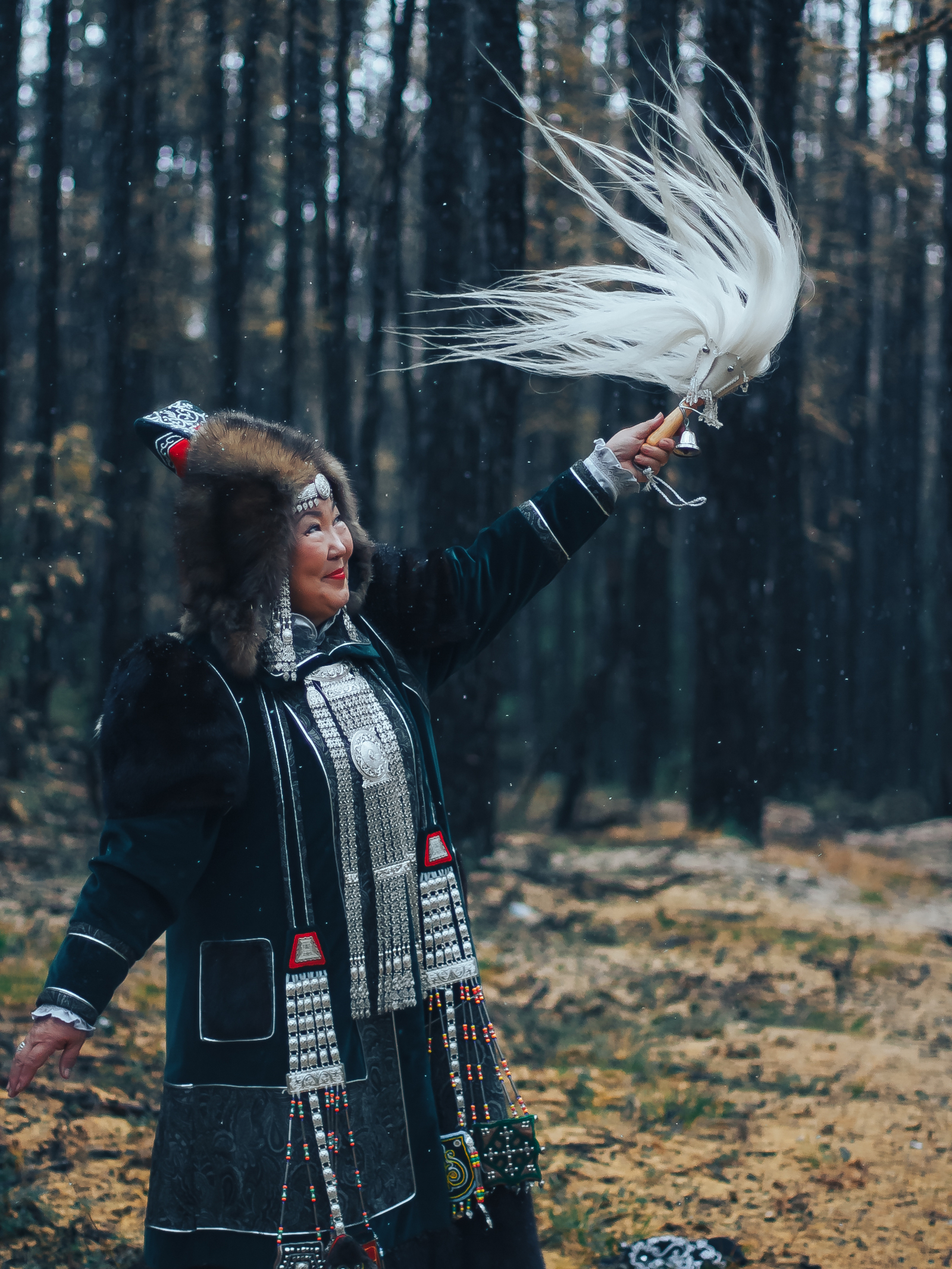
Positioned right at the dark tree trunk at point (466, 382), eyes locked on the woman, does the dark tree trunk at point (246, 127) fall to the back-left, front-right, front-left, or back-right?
back-right

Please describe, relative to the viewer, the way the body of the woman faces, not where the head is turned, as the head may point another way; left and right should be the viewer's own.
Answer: facing the viewer and to the right of the viewer

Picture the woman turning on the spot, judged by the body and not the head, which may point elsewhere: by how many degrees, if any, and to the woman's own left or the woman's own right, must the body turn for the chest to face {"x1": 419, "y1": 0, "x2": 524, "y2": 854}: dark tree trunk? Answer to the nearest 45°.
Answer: approximately 135° to the woman's own left

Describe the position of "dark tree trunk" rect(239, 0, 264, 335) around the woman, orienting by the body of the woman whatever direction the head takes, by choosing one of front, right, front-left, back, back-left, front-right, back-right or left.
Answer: back-left

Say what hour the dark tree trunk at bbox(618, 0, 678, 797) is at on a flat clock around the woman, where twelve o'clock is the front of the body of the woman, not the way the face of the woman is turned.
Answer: The dark tree trunk is roughly at 8 o'clock from the woman.

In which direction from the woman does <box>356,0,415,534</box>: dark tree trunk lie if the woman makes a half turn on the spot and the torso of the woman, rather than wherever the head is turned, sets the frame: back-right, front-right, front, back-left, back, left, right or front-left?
front-right

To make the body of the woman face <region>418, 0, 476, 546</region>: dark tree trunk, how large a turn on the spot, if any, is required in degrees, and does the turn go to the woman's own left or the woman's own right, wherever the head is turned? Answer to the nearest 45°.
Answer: approximately 135° to the woman's own left

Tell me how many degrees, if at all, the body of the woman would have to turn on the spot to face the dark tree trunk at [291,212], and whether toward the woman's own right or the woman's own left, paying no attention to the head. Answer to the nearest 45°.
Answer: approximately 135° to the woman's own left

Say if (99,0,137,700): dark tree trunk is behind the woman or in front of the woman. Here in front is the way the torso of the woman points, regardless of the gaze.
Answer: behind

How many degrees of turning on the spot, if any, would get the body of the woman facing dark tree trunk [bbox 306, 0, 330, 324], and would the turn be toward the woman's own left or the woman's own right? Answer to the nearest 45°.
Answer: approximately 135° to the woman's own left

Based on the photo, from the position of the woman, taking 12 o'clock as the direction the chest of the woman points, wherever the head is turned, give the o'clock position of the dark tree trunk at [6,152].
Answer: The dark tree trunk is roughly at 7 o'clock from the woman.
